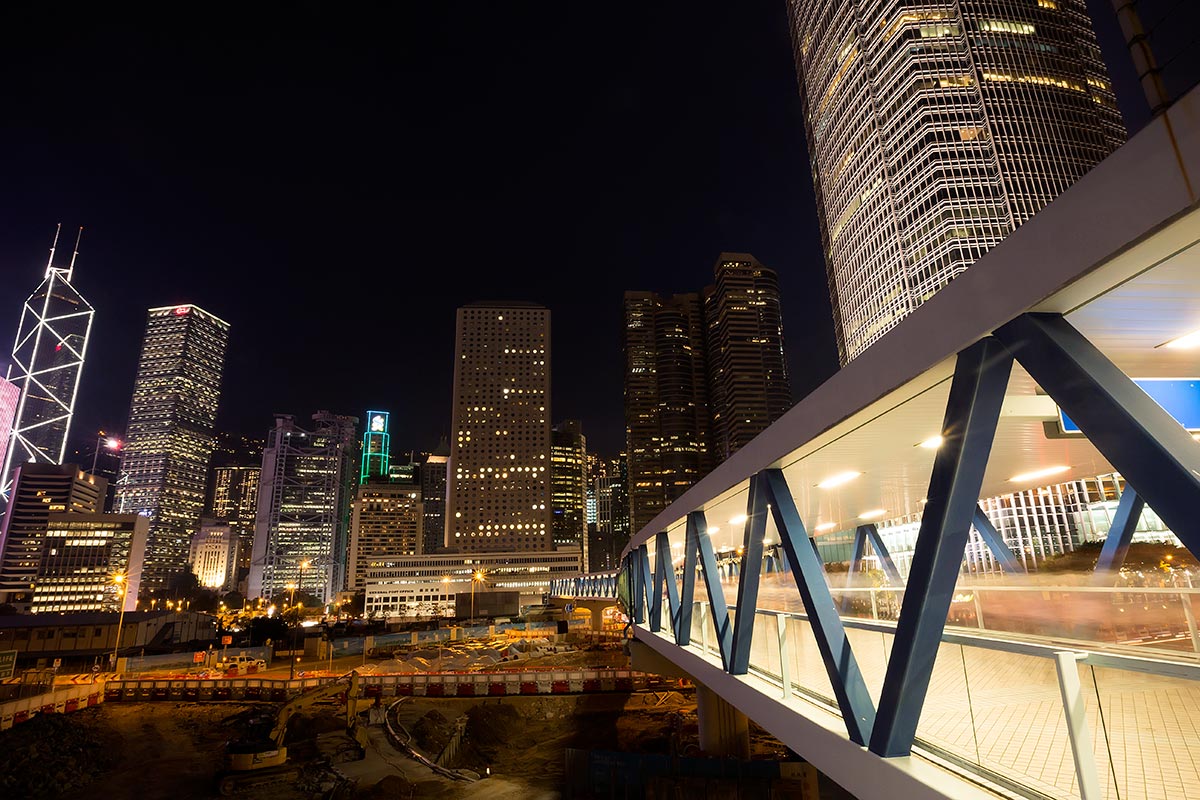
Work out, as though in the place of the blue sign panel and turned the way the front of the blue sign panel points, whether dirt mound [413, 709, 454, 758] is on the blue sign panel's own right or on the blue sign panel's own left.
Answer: on the blue sign panel's own right

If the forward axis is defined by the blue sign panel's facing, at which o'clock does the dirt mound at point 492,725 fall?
The dirt mound is roughly at 4 o'clock from the blue sign panel.

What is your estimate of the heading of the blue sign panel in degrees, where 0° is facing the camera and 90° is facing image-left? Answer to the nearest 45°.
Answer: approximately 0°
